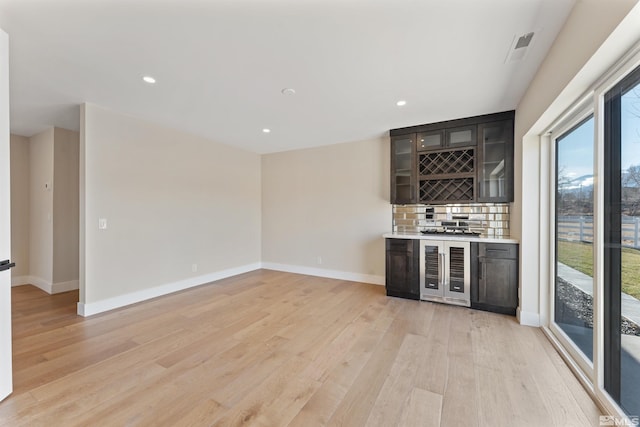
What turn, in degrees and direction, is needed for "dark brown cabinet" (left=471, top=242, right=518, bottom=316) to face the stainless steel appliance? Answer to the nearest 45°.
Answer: approximately 90° to its right

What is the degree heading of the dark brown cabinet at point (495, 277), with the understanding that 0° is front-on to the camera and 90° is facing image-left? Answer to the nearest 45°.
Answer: approximately 0°
